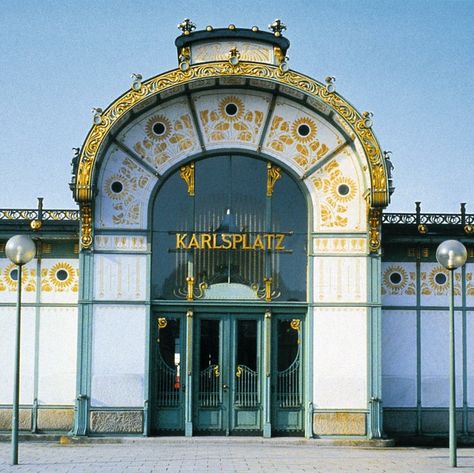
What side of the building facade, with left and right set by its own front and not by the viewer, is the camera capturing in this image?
front
